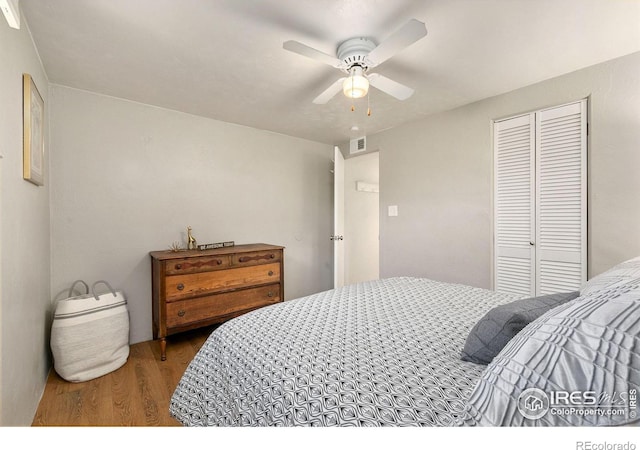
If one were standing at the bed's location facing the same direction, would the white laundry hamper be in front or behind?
in front

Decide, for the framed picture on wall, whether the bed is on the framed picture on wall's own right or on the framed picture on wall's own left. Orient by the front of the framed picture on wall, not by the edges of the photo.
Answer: on the framed picture on wall's own right

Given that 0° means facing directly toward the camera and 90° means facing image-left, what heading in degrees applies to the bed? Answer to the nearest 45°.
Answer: approximately 135°

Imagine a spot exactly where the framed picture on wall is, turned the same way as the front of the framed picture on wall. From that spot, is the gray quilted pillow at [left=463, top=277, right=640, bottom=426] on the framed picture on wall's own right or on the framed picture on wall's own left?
on the framed picture on wall's own right

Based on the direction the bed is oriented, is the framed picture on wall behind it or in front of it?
in front

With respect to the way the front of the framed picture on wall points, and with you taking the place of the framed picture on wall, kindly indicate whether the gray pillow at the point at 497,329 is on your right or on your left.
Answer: on your right

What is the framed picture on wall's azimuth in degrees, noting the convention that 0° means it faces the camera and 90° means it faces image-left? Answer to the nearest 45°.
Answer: approximately 270°

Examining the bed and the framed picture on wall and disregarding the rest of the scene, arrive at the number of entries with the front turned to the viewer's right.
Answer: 1
